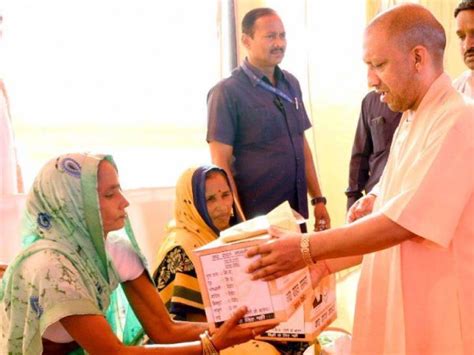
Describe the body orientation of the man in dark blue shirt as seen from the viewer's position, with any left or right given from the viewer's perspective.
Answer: facing the viewer and to the right of the viewer
